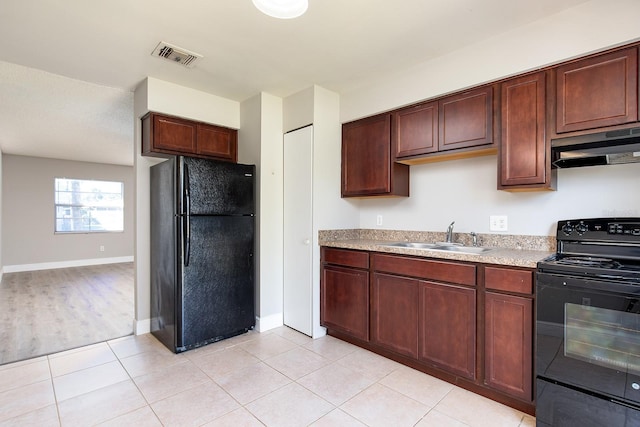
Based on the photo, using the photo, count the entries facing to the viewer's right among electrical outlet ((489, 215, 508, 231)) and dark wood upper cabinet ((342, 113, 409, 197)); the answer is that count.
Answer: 0

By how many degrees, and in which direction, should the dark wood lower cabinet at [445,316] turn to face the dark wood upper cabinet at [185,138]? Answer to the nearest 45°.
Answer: approximately 45° to its right

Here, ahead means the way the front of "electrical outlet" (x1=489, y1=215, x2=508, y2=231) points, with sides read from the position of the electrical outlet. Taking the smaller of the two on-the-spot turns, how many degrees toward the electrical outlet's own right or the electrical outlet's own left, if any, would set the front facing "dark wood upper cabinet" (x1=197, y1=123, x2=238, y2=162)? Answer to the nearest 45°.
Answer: approximately 90° to the electrical outlet's own right

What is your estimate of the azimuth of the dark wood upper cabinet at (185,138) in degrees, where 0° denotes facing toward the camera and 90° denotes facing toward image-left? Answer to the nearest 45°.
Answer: approximately 315°

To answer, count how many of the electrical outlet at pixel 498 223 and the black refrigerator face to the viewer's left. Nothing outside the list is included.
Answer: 0

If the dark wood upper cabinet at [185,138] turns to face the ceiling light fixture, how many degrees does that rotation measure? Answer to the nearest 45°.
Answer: approximately 45° to its right

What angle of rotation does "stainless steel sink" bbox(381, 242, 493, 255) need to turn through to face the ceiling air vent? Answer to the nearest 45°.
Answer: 0° — it already faces it

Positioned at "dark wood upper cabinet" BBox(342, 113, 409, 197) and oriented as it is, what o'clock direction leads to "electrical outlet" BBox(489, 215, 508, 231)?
The electrical outlet is roughly at 8 o'clock from the dark wood upper cabinet.
